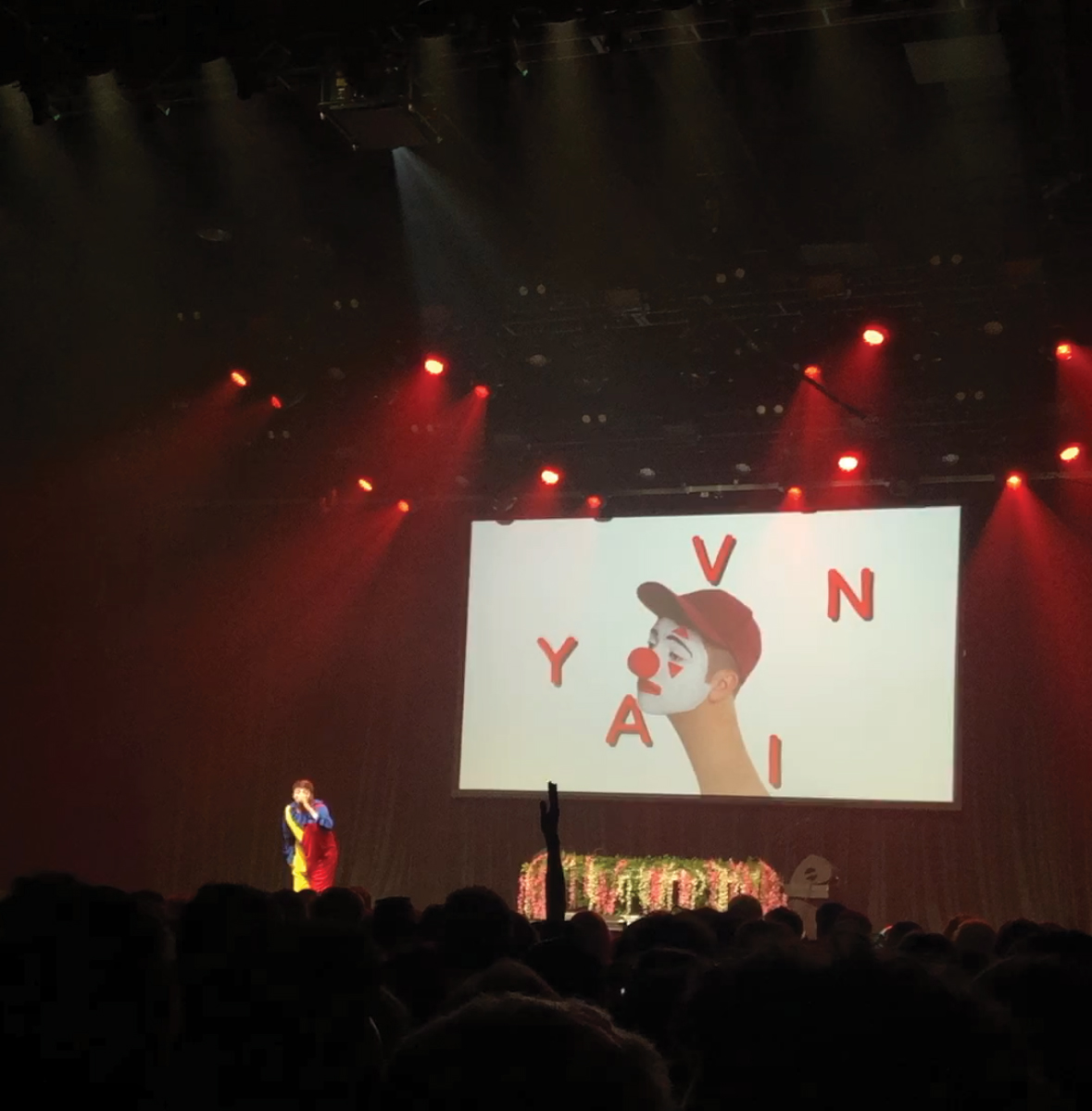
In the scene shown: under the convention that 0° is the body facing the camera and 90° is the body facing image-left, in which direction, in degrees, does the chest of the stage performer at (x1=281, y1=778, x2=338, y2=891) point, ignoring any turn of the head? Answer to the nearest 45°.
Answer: approximately 45°

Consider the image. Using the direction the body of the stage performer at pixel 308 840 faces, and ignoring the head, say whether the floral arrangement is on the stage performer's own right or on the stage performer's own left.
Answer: on the stage performer's own left
